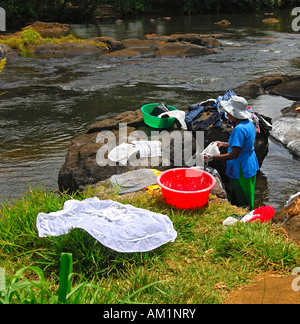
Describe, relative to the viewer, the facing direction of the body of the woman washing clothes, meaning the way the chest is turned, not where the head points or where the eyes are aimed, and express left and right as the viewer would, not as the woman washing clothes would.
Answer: facing to the left of the viewer

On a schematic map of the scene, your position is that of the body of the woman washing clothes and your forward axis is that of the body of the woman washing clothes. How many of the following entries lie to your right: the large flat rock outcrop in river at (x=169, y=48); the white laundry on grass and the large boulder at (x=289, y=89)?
2

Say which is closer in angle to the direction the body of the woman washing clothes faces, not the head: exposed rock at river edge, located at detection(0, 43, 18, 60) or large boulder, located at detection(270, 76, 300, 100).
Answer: the exposed rock at river edge

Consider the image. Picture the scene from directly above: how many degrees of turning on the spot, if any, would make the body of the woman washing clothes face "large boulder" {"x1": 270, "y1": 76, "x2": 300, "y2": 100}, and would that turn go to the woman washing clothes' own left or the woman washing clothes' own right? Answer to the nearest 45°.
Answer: approximately 90° to the woman washing clothes' own right

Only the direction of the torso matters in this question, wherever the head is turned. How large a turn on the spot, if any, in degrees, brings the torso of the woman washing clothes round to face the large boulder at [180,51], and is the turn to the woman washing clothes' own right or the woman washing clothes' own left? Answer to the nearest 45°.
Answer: approximately 90° to the woman washing clothes' own right

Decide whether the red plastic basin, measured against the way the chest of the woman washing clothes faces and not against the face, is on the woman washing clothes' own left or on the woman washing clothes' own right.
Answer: on the woman washing clothes' own left

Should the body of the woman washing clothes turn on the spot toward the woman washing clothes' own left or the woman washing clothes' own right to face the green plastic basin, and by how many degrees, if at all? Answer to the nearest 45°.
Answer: approximately 45° to the woman washing clothes' own right

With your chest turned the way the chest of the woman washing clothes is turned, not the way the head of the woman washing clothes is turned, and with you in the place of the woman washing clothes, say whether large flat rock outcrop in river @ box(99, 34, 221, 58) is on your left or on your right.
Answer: on your right

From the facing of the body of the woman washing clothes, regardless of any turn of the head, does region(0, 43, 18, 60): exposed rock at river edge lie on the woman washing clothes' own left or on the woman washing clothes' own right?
on the woman washing clothes' own right
